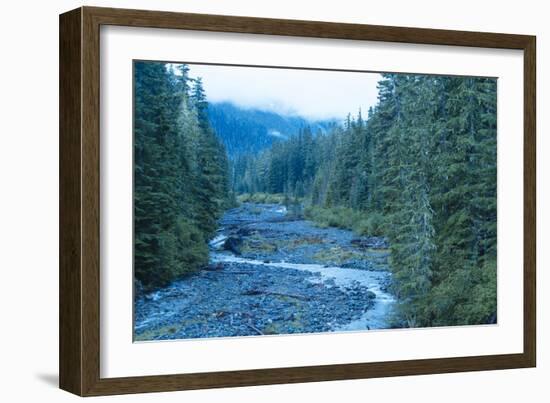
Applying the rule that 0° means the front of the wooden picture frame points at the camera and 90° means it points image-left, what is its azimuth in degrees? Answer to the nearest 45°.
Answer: approximately 315°
